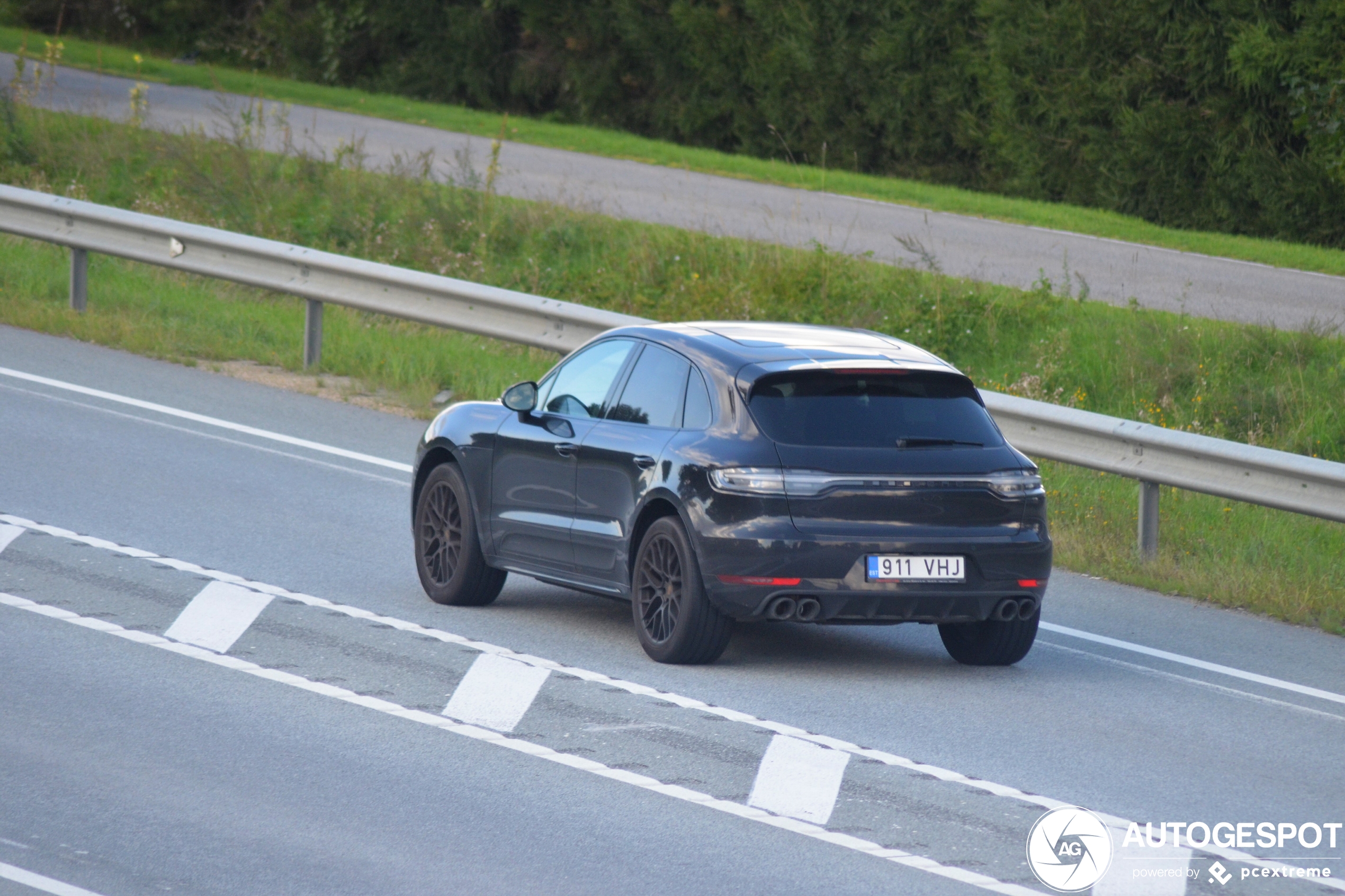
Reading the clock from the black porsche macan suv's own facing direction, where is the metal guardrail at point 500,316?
The metal guardrail is roughly at 1 o'clock from the black porsche macan suv.

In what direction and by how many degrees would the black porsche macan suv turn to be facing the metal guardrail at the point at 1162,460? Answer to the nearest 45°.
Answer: approximately 90° to its right

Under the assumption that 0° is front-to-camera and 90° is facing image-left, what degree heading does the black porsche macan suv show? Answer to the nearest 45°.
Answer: approximately 135°
